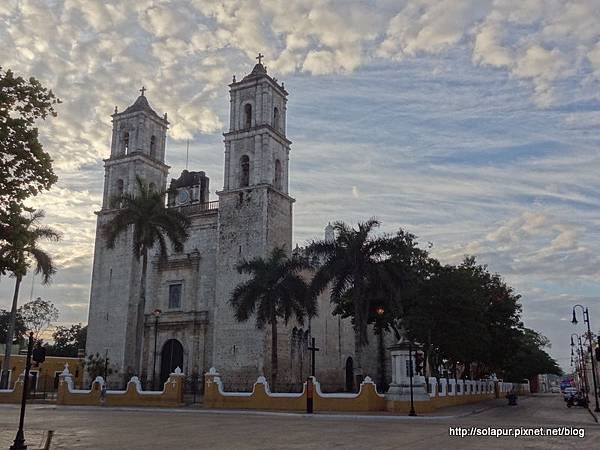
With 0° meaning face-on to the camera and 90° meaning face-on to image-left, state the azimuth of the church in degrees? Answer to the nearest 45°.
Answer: approximately 45°

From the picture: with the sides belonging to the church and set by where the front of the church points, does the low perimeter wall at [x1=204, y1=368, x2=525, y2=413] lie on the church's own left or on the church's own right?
on the church's own left

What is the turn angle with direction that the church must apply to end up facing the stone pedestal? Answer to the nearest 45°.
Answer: approximately 90° to its left

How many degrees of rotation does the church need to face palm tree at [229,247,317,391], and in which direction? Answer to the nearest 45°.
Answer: approximately 45° to its left

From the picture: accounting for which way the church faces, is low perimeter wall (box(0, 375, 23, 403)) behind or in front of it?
in front
